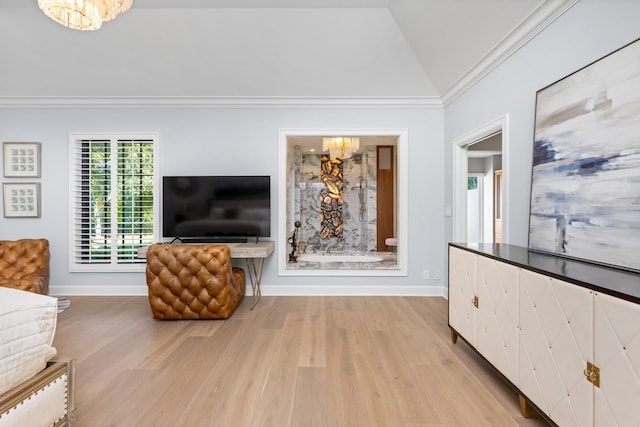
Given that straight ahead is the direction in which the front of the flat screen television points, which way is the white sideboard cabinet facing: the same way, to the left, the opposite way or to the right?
to the right

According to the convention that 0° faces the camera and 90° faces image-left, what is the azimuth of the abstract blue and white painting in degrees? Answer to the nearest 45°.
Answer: approximately 45°

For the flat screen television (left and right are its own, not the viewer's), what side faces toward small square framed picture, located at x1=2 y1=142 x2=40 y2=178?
right

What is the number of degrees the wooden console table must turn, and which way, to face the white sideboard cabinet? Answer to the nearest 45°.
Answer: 0° — it already faces it

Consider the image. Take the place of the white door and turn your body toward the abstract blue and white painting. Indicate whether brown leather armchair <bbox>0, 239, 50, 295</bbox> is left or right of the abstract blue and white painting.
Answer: right

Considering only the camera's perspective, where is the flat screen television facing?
facing the viewer

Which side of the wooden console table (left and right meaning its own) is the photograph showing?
front

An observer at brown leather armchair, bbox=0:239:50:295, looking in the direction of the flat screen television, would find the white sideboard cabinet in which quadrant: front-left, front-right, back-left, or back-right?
front-right

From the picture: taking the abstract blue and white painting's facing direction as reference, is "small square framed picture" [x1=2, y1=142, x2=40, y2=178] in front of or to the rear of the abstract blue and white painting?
in front

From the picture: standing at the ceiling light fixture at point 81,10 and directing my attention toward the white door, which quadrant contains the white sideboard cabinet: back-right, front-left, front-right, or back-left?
front-right

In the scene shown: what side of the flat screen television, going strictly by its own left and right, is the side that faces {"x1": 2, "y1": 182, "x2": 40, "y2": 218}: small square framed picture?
right

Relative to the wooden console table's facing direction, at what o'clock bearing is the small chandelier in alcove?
The small chandelier in alcove is roughly at 8 o'clock from the wooden console table.

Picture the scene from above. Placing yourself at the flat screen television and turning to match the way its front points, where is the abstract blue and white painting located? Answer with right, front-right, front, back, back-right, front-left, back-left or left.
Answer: front-left

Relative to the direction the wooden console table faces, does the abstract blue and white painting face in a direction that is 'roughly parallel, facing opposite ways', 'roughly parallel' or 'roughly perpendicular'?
roughly perpendicular
